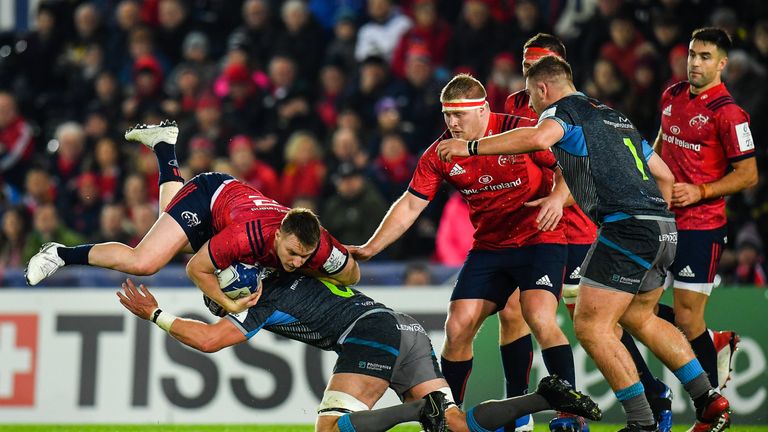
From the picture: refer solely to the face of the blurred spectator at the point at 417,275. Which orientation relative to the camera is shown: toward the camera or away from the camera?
toward the camera

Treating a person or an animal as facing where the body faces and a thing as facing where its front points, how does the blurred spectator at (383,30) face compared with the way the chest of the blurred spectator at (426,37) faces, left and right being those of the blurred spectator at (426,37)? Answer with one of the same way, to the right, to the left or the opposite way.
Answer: the same way

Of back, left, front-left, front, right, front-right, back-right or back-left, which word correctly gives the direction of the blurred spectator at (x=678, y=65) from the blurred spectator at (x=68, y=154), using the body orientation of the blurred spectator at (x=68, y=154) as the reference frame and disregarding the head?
front-left

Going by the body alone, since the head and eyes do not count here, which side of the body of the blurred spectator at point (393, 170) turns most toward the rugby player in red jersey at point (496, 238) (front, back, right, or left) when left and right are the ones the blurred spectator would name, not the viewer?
front

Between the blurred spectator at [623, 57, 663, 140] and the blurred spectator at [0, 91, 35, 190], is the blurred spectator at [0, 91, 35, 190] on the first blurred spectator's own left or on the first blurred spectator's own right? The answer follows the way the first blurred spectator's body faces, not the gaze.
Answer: on the first blurred spectator's own right

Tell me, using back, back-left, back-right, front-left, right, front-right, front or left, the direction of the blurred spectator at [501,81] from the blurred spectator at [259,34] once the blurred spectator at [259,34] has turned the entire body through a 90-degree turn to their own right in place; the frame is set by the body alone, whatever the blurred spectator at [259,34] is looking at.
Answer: back-left

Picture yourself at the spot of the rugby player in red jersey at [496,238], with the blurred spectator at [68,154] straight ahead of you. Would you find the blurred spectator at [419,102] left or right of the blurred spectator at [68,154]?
right

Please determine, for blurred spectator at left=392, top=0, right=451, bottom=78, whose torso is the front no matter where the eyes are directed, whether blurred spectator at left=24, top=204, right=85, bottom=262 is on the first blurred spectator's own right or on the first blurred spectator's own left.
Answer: on the first blurred spectator's own right

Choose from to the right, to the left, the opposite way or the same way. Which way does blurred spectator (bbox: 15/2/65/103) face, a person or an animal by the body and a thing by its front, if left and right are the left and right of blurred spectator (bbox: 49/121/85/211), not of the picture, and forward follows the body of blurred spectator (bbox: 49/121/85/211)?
the same way

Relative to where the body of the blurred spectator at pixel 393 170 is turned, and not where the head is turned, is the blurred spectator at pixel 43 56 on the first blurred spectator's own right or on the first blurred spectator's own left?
on the first blurred spectator's own right

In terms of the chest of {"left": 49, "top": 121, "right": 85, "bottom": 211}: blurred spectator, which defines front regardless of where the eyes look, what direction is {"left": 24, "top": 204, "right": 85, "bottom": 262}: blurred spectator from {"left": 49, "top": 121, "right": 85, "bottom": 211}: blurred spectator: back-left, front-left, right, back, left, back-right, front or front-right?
front

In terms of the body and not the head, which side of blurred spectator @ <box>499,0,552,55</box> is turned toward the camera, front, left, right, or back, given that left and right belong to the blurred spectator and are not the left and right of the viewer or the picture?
front

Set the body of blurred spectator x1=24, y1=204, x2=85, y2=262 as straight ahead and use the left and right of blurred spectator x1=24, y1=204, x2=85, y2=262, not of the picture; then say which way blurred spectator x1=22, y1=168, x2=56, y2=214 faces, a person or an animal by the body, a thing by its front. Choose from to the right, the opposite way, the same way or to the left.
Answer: the same way

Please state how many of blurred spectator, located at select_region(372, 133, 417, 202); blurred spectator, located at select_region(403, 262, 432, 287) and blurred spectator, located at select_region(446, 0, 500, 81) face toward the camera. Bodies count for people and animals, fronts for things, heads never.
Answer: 3

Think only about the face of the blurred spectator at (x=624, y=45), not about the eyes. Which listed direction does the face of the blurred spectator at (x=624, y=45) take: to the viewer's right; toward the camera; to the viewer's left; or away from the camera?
toward the camera

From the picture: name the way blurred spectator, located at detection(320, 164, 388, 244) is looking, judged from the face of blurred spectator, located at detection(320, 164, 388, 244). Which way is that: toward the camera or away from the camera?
toward the camera

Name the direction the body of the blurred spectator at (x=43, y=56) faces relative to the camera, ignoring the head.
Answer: toward the camera

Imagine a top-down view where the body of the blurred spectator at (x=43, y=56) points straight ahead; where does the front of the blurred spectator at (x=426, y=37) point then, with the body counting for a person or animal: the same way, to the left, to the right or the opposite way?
the same way

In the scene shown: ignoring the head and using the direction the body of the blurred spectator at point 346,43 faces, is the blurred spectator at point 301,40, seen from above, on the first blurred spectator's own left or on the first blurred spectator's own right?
on the first blurred spectator's own right

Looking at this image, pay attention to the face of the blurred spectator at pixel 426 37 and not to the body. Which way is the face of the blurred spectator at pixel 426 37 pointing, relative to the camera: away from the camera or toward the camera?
toward the camera
